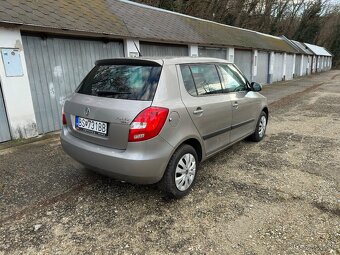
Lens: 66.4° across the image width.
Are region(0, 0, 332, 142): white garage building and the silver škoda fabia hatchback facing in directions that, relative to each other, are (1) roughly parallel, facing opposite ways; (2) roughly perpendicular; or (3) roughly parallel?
roughly perpendicular

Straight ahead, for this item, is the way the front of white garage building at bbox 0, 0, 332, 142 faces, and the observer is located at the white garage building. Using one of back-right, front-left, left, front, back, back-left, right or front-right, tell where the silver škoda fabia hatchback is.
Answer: front

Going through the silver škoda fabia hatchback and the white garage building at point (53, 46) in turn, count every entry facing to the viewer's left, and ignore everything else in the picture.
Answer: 0

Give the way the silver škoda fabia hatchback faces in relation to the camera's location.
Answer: facing away from the viewer and to the right of the viewer
